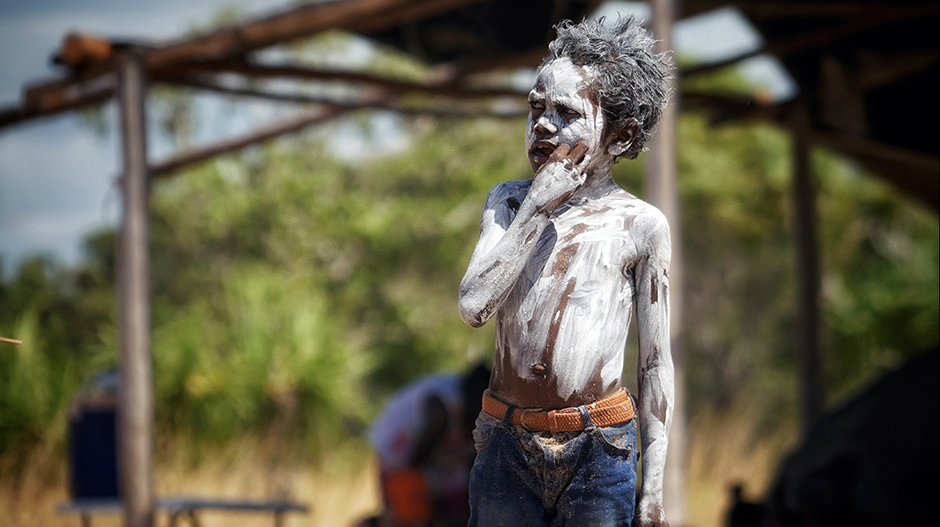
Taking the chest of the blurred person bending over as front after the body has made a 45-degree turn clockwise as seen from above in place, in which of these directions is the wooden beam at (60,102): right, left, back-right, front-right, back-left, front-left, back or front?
back

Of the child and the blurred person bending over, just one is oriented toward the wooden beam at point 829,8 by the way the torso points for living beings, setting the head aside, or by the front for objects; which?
the blurred person bending over

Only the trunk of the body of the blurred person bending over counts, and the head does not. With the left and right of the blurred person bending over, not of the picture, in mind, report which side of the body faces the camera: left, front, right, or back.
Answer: right

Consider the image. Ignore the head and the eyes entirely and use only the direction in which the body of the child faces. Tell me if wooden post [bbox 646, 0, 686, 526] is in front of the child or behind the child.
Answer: behind

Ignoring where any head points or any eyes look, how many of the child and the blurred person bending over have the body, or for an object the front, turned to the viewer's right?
1

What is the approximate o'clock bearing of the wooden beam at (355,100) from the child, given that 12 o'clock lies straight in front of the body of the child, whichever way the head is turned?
The wooden beam is roughly at 4 o'clock from the child.

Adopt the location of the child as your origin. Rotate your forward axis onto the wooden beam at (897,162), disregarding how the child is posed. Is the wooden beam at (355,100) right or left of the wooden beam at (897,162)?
left
